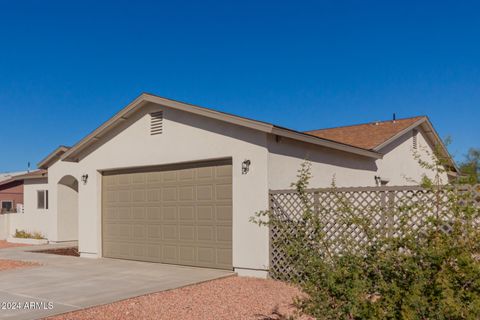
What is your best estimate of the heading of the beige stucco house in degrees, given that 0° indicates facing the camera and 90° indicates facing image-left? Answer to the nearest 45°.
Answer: approximately 45°

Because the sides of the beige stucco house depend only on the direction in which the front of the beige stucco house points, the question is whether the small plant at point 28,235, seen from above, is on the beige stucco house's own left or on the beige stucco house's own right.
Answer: on the beige stucco house's own right
